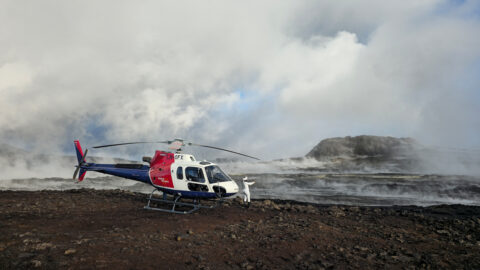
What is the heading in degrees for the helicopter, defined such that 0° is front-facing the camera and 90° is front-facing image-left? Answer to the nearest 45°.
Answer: approximately 315°
